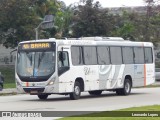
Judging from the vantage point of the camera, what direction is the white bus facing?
facing the viewer and to the left of the viewer
